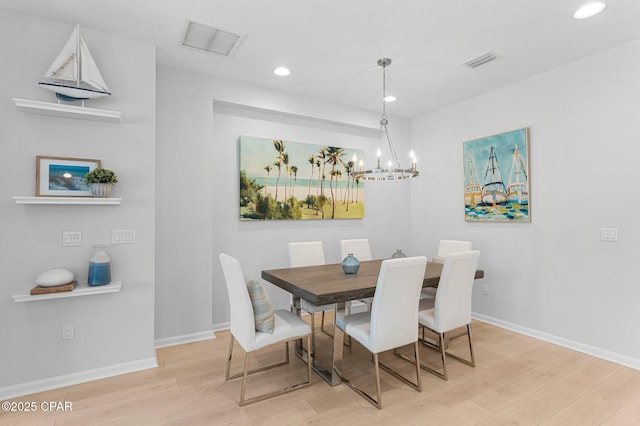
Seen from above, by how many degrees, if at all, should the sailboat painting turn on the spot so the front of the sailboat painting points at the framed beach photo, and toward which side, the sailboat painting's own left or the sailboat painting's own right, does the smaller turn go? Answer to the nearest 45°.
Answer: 0° — it already faces it

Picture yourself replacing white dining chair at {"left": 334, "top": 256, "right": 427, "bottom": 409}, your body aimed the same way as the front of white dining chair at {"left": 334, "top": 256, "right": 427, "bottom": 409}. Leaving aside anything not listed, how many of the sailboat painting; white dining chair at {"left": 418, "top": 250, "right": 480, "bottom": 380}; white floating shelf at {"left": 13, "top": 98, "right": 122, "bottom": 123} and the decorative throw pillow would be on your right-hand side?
2

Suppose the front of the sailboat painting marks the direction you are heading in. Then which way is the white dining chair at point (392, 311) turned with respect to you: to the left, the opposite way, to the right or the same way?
to the right

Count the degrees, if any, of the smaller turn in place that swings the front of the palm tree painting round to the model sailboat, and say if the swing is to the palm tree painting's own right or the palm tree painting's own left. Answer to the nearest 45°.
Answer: approximately 90° to the palm tree painting's own right

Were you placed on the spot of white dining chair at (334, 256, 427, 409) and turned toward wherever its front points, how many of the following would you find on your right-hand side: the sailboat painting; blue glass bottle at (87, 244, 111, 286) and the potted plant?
1

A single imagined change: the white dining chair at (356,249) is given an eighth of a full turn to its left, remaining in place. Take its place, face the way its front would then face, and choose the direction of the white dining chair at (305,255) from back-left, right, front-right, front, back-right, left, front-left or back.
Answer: back-right

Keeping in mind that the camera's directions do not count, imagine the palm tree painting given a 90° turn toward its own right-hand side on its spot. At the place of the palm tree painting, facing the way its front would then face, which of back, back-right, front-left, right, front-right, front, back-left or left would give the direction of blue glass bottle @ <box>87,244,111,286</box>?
front
